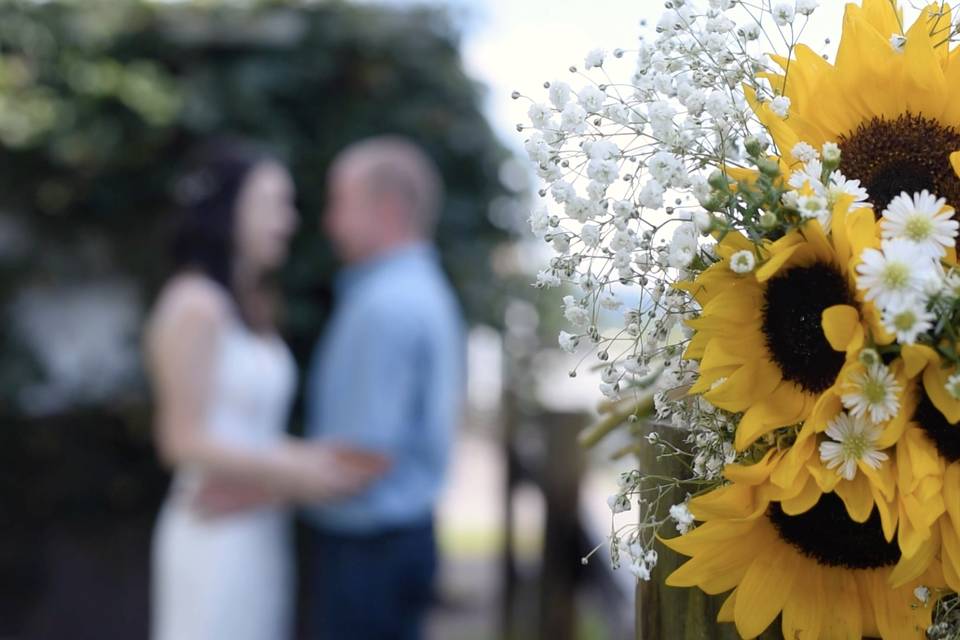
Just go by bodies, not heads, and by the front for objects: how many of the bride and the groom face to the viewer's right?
1

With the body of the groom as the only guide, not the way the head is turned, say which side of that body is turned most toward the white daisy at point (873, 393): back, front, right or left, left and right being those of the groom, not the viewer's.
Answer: left

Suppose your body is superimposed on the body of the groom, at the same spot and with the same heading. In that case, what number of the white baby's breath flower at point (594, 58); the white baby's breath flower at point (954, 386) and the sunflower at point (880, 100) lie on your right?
0

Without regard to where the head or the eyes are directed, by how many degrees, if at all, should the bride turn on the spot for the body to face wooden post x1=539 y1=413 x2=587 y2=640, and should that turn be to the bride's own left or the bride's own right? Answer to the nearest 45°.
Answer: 0° — they already face it

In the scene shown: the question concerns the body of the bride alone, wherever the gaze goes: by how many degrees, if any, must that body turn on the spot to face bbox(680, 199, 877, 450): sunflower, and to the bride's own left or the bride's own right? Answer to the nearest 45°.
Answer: approximately 90° to the bride's own right

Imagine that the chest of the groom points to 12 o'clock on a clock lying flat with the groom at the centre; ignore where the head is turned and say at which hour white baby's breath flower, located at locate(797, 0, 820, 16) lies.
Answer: The white baby's breath flower is roughly at 9 o'clock from the groom.

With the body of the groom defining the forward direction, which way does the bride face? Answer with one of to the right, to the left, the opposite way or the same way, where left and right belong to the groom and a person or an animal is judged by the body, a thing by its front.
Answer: the opposite way

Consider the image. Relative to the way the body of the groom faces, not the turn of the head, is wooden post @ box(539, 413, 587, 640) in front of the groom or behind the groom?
behind

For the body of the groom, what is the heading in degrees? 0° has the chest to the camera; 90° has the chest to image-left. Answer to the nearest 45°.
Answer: approximately 90°

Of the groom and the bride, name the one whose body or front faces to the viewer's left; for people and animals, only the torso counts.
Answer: the groom

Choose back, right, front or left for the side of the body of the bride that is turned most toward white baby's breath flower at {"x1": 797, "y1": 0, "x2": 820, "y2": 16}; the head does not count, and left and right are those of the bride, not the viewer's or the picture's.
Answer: right

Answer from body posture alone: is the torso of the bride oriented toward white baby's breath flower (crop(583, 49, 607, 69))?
no

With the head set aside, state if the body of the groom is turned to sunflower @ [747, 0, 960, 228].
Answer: no

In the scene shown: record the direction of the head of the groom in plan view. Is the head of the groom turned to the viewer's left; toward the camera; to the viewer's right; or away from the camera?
to the viewer's left

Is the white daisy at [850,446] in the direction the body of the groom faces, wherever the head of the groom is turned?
no

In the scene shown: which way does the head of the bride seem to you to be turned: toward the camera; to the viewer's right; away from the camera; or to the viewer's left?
to the viewer's right

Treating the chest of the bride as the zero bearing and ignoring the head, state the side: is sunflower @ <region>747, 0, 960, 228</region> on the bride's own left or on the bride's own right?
on the bride's own right

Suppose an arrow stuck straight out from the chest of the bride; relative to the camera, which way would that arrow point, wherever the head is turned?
to the viewer's right
